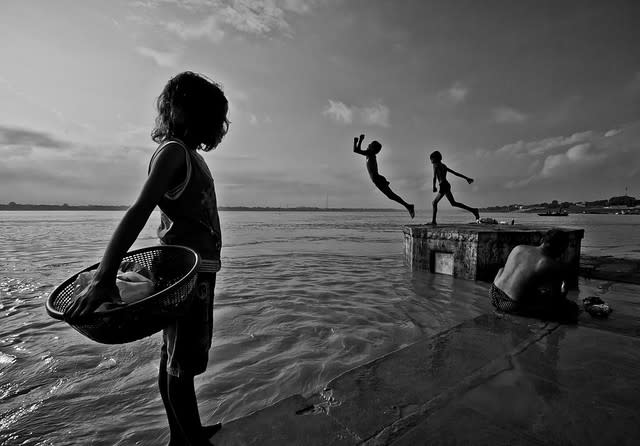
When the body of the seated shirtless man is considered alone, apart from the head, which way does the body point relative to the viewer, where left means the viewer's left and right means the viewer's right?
facing away from the viewer and to the right of the viewer

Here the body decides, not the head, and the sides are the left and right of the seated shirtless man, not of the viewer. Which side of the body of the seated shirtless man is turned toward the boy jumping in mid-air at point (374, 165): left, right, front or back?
left

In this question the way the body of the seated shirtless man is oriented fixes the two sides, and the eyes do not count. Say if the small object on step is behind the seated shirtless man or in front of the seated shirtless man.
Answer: in front

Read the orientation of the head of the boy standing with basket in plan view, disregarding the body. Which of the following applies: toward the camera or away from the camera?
away from the camera
